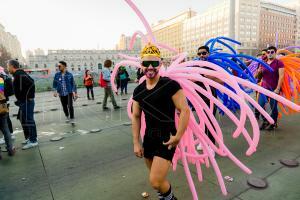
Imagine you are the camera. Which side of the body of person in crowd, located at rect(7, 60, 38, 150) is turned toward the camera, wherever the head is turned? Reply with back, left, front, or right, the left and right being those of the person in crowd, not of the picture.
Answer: left

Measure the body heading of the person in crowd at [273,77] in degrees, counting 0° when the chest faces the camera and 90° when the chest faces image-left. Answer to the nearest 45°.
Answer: approximately 45°

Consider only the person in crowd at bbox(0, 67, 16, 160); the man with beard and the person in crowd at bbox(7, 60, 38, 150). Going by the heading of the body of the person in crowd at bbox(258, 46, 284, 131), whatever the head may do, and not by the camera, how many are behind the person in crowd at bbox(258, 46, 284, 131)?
0

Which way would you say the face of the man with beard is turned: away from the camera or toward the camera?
toward the camera

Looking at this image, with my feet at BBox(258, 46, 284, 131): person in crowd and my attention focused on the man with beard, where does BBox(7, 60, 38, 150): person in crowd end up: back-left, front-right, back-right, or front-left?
front-right

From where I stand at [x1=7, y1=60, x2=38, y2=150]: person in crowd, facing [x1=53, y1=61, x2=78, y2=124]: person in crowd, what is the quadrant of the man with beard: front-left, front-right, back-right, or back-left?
back-right

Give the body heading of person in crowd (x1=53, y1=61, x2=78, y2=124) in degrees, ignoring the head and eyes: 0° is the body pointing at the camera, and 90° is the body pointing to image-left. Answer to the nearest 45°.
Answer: approximately 45°

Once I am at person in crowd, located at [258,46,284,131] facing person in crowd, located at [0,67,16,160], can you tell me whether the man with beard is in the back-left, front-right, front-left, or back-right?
front-left

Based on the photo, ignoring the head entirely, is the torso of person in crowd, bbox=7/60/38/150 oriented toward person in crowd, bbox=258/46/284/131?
no

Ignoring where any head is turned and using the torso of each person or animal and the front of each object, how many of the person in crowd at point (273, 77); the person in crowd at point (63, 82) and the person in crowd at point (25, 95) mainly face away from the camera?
0

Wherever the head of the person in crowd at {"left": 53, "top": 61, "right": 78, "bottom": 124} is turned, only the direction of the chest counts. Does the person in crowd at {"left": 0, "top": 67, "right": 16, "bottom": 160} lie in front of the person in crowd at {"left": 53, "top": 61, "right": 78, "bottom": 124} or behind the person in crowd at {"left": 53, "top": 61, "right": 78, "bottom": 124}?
in front

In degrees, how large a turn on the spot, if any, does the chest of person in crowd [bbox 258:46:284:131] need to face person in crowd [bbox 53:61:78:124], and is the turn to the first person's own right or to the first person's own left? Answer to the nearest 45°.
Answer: approximately 45° to the first person's own right

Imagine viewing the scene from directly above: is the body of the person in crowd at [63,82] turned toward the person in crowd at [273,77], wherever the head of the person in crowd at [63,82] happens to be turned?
no
